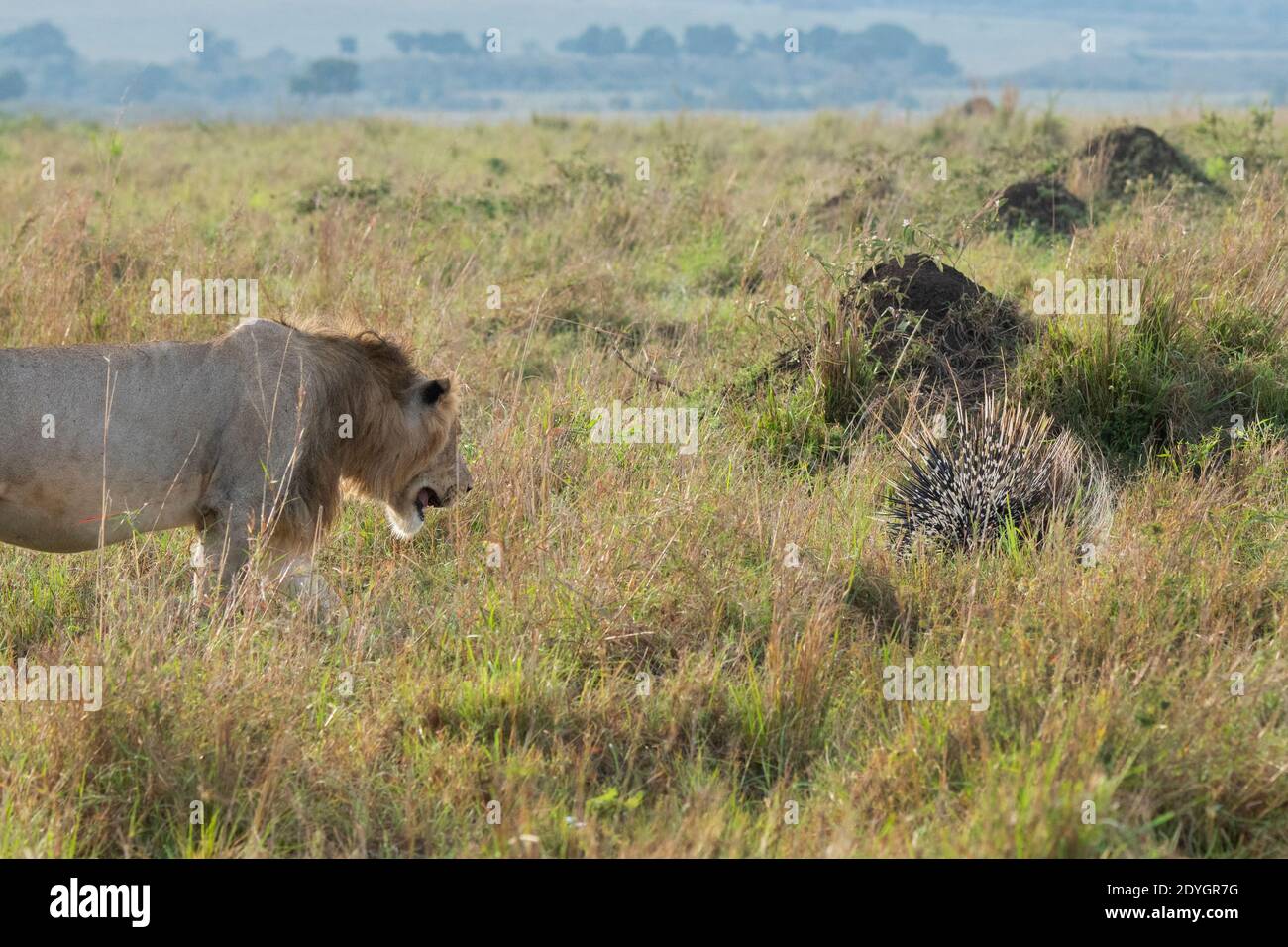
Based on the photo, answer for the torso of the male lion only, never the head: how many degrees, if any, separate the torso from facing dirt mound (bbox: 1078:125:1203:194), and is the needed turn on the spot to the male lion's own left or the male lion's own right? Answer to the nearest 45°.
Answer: approximately 45° to the male lion's own left

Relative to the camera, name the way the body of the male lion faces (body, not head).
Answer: to the viewer's right

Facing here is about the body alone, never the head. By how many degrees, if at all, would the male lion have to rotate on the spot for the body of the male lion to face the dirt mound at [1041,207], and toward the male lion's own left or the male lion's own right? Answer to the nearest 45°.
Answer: approximately 45° to the male lion's own left
